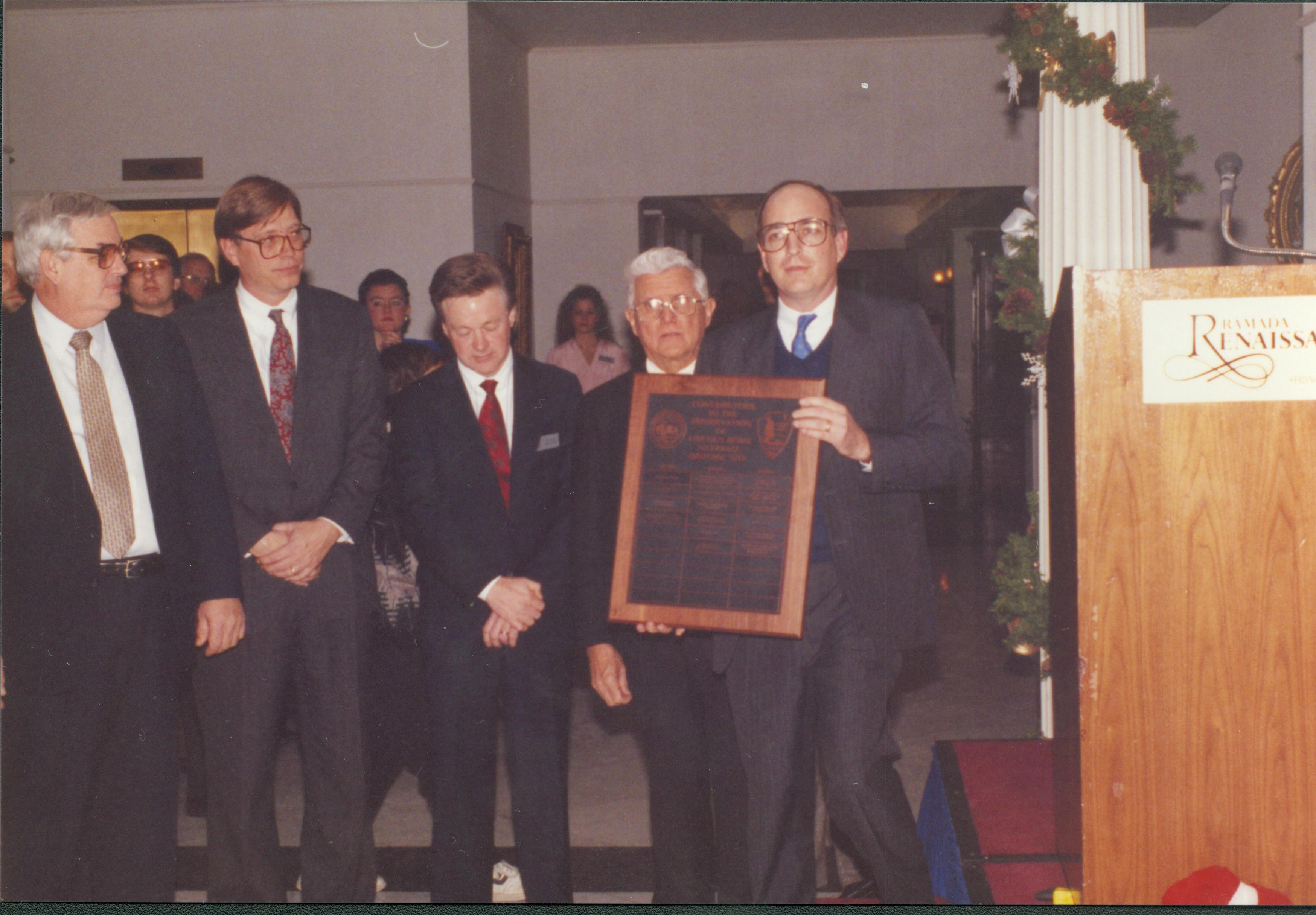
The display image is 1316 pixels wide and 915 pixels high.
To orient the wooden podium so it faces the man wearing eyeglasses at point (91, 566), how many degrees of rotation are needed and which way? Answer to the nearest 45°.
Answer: approximately 90° to its right

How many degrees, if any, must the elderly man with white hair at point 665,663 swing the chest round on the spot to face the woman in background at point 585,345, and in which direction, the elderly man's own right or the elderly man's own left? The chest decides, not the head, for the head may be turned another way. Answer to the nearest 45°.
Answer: approximately 180°

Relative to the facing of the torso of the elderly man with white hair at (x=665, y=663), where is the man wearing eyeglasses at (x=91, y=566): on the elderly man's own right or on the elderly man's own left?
on the elderly man's own right

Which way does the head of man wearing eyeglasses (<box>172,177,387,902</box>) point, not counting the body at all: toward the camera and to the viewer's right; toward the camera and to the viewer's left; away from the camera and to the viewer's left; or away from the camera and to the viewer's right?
toward the camera and to the viewer's right

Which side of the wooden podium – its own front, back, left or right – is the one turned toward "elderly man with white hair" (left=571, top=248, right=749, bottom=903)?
right

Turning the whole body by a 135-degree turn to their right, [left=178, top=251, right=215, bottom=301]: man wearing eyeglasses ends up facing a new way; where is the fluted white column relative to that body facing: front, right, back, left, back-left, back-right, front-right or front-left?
back

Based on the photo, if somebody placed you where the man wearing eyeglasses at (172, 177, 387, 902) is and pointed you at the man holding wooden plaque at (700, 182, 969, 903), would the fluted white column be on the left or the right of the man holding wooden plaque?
left

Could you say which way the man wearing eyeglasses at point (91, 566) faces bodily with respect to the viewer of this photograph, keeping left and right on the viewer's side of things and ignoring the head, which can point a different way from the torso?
facing the viewer and to the right of the viewer

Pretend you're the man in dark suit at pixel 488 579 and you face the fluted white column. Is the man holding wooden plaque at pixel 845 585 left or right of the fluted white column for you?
right

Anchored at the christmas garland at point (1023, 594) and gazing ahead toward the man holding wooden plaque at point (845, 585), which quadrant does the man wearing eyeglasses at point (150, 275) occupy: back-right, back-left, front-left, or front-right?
front-right

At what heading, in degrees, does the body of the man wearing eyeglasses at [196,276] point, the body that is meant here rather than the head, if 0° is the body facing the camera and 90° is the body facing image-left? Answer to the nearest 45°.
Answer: approximately 0°

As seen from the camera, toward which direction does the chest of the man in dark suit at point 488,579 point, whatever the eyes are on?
toward the camera

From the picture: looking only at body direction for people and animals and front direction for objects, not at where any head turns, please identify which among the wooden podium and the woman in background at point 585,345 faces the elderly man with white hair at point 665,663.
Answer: the woman in background

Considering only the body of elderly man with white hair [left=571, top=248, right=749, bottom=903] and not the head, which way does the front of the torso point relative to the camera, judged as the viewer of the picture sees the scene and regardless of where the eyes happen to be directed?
toward the camera

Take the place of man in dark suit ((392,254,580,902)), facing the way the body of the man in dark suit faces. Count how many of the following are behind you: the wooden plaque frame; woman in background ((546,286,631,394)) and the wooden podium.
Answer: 1

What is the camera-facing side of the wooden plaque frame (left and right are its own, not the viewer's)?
front
